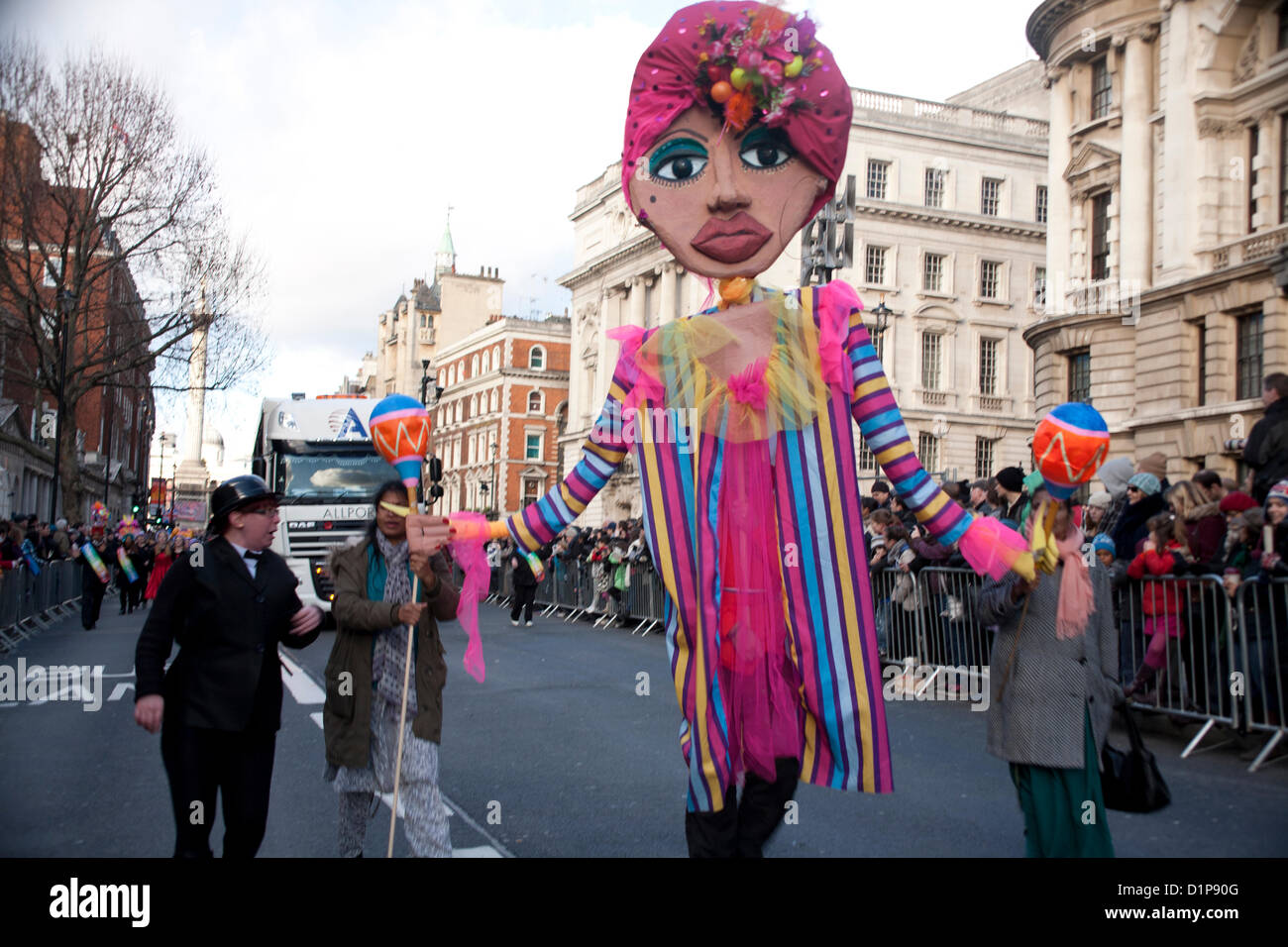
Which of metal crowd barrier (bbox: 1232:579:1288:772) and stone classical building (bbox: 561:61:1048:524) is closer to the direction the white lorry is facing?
the metal crowd barrier

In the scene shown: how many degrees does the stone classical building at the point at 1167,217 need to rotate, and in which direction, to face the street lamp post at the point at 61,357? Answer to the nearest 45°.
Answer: approximately 45° to its right

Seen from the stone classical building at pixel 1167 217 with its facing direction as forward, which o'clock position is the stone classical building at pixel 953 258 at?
the stone classical building at pixel 953 258 is roughly at 4 o'clock from the stone classical building at pixel 1167 217.

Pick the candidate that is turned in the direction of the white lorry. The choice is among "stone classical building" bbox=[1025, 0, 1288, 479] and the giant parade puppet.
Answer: the stone classical building

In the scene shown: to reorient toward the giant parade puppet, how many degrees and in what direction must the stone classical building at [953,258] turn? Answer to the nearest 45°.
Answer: approximately 45° to its left

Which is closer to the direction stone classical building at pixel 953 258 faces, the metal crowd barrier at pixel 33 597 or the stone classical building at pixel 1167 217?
the metal crowd barrier

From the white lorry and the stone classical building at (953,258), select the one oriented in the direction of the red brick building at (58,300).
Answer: the stone classical building

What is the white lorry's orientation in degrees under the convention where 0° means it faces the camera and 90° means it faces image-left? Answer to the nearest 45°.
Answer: approximately 0°

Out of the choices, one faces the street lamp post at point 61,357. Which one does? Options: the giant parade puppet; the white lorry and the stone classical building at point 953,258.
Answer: the stone classical building

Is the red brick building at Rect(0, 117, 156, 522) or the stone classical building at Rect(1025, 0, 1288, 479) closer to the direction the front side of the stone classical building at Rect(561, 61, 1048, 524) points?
the red brick building

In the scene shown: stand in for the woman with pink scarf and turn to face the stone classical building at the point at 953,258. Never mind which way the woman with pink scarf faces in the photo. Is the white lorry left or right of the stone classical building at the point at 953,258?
left

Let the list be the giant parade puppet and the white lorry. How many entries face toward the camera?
2

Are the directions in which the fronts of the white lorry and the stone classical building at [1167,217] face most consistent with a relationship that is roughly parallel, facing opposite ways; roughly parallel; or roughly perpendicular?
roughly perpendicular

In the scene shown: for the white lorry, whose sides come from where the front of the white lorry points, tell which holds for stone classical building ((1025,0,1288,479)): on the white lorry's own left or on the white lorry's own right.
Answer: on the white lorry's own left

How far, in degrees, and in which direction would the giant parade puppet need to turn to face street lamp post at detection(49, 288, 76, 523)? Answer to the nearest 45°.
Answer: approximately 135° to its right

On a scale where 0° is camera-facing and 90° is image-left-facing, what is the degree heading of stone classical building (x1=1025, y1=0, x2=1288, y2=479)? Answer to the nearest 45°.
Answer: approximately 45°

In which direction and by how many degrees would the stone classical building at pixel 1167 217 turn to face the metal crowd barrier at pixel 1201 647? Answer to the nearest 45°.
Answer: approximately 45° to its left
